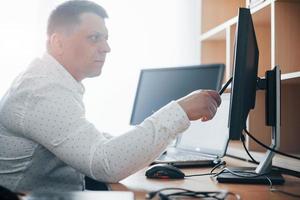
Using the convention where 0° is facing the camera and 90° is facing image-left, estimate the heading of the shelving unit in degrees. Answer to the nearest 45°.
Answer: approximately 45°

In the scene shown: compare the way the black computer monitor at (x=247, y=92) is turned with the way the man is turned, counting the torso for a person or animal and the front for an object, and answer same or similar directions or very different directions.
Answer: very different directions

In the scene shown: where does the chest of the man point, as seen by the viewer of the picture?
to the viewer's right

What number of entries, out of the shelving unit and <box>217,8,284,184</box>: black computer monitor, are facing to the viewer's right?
0

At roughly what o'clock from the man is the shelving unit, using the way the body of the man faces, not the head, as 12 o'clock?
The shelving unit is roughly at 11 o'clock from the man.

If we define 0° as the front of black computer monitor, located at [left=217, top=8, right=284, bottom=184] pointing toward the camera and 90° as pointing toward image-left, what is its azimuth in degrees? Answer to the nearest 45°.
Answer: approximately 90°

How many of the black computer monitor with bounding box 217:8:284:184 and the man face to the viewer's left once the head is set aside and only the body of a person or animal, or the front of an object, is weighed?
1

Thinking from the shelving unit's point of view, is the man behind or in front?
in front

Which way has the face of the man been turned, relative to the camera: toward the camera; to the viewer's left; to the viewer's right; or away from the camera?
to the viewer's right

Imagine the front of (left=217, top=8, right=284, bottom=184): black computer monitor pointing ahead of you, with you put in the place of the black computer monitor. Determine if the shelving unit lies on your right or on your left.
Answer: on your right

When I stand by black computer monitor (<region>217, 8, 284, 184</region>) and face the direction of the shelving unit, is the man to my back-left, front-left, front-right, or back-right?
back-left
